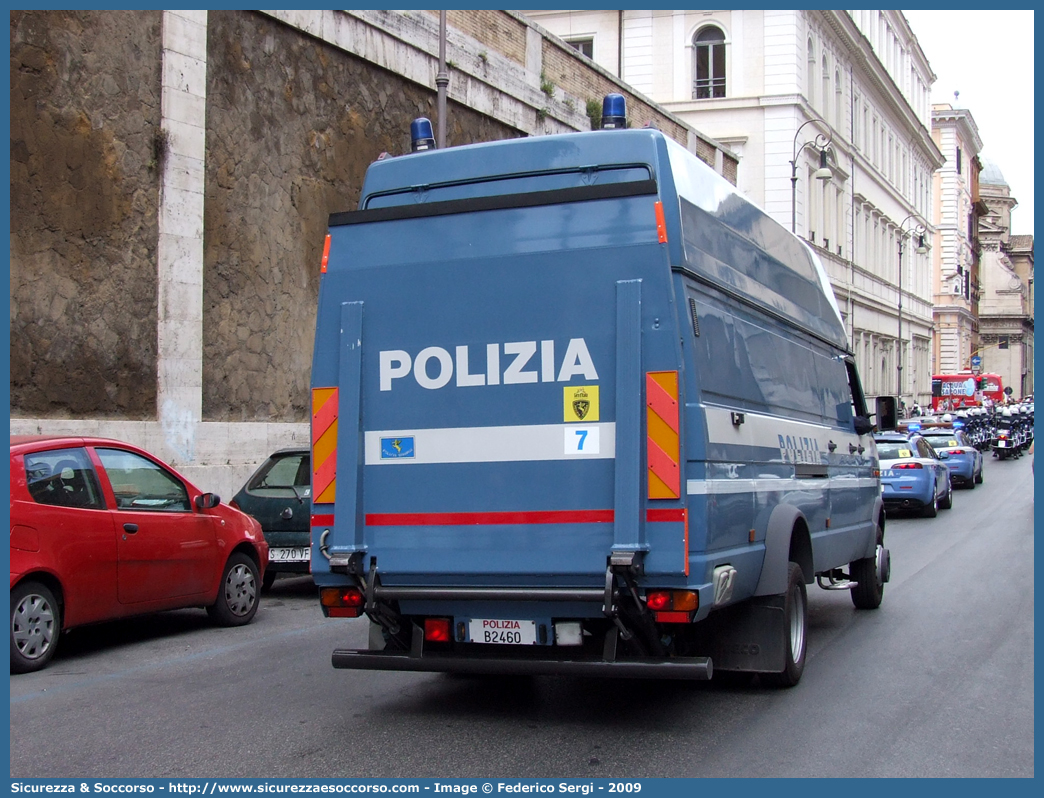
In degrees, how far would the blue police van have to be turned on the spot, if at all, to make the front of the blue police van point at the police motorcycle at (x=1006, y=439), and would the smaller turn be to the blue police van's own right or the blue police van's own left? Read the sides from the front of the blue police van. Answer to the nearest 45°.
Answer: approximately 45° to the blue police van's own left

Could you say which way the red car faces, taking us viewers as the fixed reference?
facing away from the viewer and to the right of the viewer

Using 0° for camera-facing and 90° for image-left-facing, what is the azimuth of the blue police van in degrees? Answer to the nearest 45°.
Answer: approximately 225°

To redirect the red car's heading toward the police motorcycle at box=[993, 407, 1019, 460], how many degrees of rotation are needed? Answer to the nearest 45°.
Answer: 0° — it already faces it
